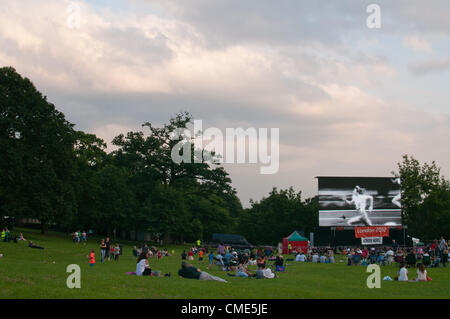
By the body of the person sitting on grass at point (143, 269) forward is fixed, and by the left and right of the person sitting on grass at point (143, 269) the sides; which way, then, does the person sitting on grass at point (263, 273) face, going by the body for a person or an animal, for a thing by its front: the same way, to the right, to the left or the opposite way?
the same way

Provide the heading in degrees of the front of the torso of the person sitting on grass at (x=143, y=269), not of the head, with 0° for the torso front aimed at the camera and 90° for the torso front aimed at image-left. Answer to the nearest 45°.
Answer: approximately 270°

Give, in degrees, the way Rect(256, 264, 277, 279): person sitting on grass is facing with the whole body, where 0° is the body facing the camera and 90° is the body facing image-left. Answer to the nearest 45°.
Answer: approximately 270°

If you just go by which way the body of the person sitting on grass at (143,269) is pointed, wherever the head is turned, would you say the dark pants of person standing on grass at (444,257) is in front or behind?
in front

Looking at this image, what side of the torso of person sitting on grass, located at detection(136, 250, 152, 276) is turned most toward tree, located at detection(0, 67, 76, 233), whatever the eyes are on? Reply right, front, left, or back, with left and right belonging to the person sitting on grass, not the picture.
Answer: left

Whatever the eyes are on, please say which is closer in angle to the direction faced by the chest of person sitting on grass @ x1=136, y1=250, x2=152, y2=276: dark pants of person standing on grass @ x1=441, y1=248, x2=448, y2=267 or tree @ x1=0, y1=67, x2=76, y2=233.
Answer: the dark pants of person standing on grass

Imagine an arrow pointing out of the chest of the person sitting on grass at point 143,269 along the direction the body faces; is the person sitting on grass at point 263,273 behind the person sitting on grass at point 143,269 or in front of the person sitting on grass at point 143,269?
in front
